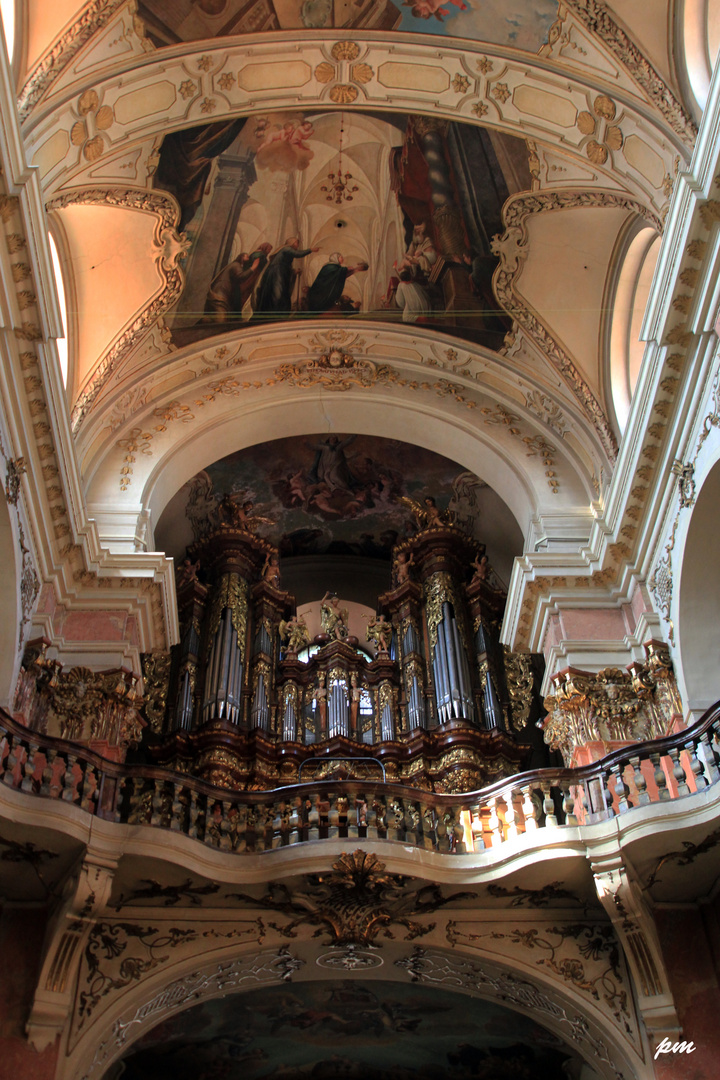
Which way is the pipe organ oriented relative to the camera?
toward the camera
